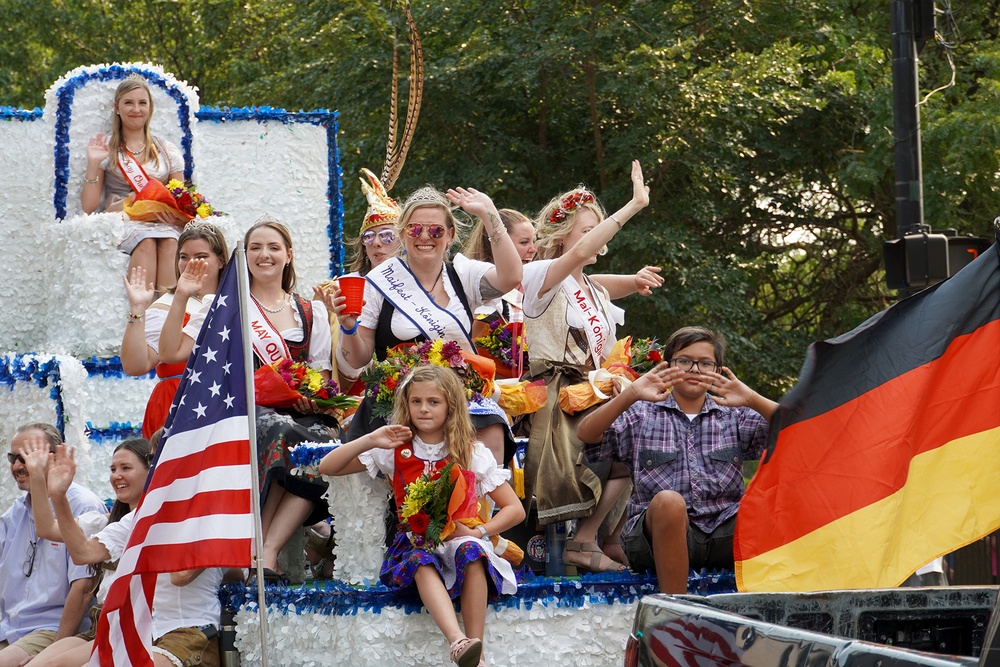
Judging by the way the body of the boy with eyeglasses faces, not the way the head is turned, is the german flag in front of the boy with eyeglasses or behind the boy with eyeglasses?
in front

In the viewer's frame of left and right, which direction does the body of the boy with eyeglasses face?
facing the viewer

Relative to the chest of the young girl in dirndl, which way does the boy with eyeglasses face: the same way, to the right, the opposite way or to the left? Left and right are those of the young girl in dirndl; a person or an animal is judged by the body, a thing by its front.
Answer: the same way

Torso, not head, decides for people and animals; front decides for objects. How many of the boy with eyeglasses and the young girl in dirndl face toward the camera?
2

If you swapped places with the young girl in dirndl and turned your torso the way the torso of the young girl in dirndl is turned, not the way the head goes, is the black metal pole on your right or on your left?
on your left

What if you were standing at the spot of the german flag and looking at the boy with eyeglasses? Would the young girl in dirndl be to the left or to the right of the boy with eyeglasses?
left

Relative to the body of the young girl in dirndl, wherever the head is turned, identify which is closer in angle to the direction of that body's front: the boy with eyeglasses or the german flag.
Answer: the german flag

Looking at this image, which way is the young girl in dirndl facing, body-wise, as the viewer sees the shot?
toward the camera

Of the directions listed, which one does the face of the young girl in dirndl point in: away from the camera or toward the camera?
toward the camera

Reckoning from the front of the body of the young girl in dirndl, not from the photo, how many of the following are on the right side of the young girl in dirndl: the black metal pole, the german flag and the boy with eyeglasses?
0

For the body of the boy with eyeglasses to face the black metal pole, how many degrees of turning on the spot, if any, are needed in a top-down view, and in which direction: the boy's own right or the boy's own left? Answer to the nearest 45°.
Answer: approximately 135° to the boy's own left

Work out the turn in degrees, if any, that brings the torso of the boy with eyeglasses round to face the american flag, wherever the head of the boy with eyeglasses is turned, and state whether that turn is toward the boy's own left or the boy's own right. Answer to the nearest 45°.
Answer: approximately 45° to the boy's own right

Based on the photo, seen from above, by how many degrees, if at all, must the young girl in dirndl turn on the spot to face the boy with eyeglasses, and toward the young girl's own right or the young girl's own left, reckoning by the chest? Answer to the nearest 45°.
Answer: approximately 90° to the young girl's own left

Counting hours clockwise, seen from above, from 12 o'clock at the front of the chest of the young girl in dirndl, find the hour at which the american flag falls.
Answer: The american flag is roughly at 2 o'clock from the young girl in dirndl.

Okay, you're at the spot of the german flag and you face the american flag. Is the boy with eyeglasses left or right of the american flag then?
right

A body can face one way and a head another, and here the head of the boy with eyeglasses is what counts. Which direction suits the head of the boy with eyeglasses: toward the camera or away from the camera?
toward the camera

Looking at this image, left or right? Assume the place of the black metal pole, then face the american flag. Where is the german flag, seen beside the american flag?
left
